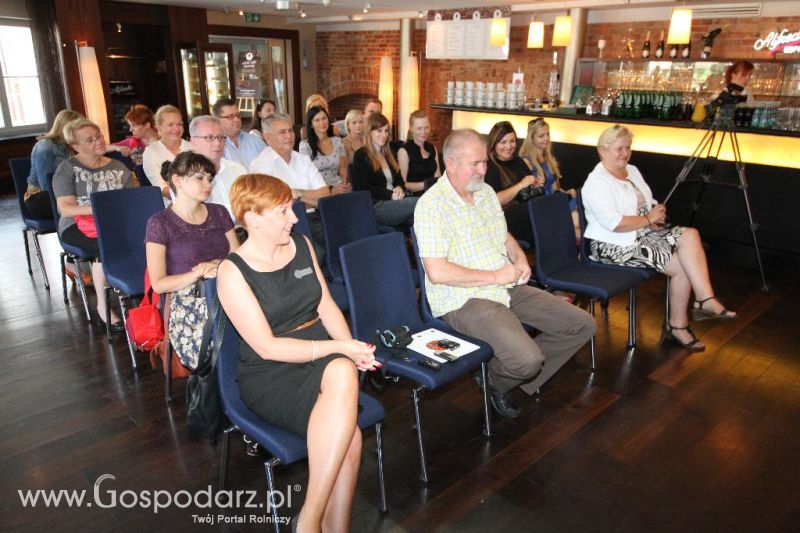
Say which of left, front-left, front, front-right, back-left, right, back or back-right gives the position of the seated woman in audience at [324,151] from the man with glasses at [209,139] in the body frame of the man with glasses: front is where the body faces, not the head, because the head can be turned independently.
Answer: left

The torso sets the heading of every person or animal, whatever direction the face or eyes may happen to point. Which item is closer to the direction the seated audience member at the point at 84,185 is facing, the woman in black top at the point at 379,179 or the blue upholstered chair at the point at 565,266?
the blue upholstered chair

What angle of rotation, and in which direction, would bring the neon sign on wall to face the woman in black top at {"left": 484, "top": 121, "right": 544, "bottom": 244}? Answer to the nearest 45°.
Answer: approximately 45° to its right

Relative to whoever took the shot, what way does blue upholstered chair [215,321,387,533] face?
facing the viewer and to the right of the viewer

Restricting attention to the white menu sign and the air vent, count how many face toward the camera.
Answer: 2

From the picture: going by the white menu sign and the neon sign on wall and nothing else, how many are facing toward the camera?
2
